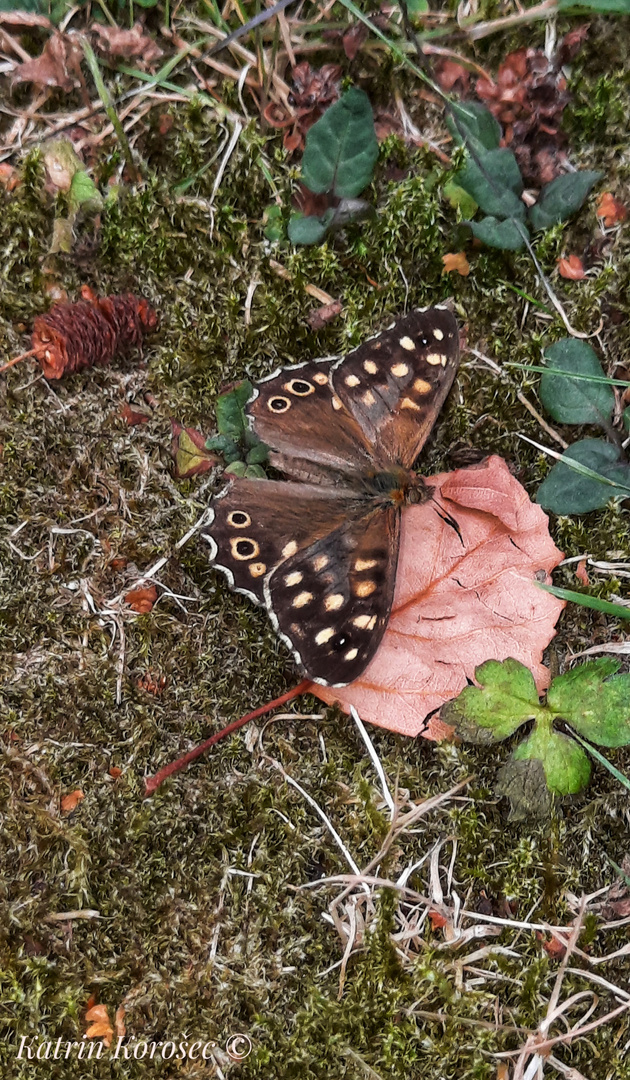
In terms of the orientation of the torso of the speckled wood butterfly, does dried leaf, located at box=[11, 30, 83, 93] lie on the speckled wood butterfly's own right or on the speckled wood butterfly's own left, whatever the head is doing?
on the speckled wood butterfly's own left

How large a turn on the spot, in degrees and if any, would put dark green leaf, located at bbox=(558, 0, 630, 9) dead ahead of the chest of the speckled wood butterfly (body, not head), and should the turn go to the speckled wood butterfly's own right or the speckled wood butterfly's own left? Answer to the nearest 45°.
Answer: approximately 45° to the speckled wood butterfly's own left

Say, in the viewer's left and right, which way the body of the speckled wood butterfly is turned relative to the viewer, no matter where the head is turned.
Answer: facing to the right of the viewer

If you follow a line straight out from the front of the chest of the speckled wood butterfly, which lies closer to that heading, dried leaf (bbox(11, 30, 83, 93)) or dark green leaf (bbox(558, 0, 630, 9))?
the dark green leaf
